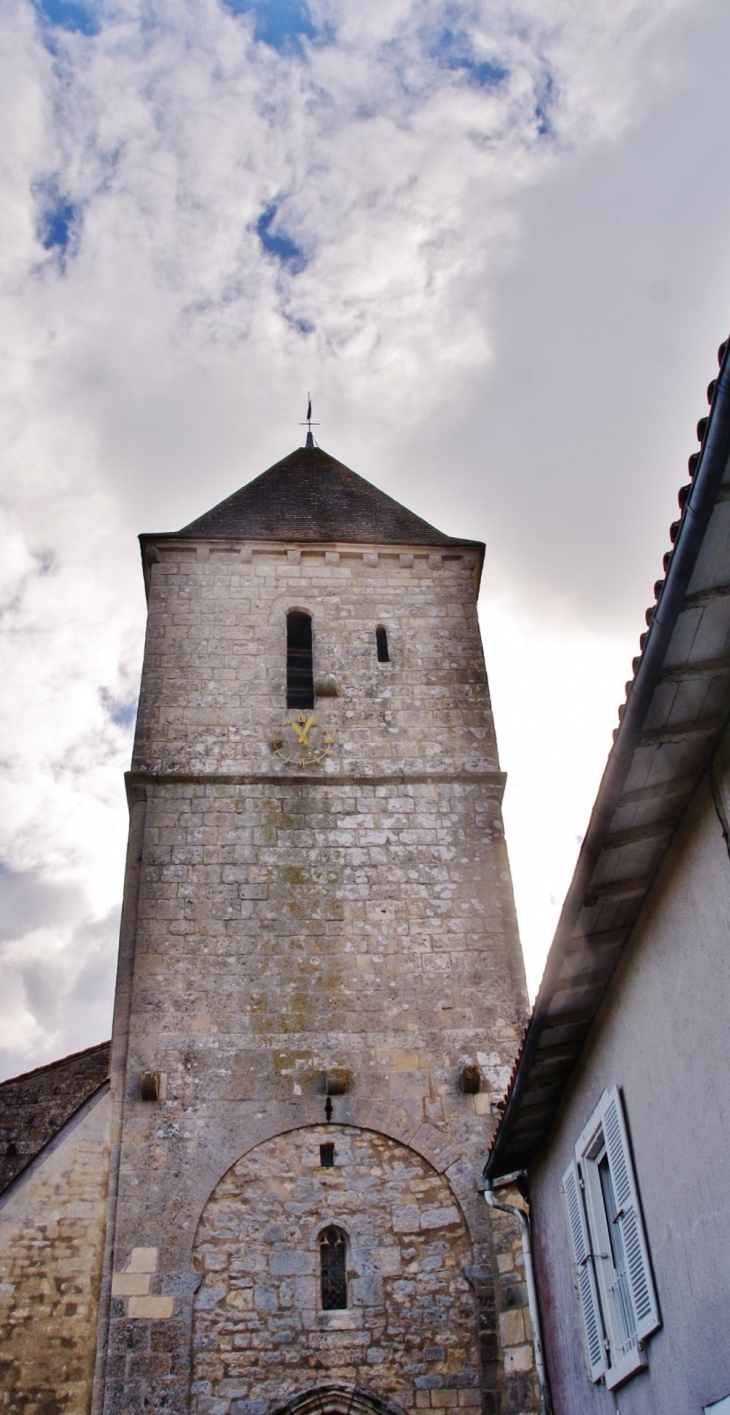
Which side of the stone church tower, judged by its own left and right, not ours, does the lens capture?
front
